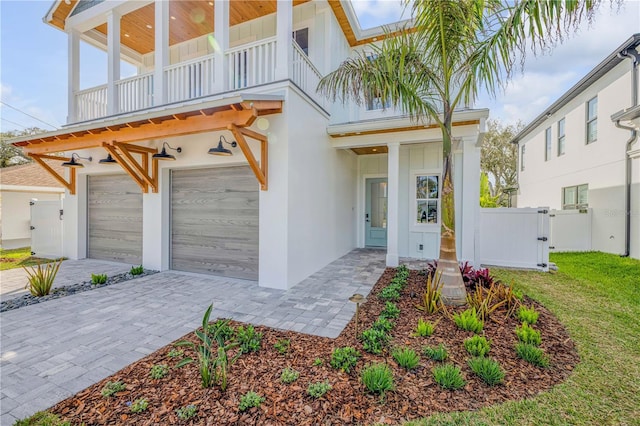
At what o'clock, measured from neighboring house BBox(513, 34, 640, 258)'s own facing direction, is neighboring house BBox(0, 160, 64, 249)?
neighboring house BBox(0, 160, 64, 249) is roughly at 2 o'clock from neighboring house BBox(513, 34, 640, 258).

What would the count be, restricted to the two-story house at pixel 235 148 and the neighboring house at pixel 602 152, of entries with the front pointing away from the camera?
0

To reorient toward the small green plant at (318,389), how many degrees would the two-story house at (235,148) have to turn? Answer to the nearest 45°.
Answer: approximately 45° to its left

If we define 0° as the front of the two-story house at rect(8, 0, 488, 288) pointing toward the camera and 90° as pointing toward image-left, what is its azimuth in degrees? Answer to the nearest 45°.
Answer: approximately 45°

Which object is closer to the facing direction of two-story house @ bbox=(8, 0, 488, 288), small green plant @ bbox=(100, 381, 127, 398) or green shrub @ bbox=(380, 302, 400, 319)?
the small green plant

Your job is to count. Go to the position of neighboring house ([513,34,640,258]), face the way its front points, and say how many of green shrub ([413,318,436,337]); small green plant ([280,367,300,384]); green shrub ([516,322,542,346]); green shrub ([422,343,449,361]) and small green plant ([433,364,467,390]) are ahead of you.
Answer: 5

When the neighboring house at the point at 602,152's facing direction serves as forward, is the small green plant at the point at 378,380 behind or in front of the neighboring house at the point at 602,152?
in front

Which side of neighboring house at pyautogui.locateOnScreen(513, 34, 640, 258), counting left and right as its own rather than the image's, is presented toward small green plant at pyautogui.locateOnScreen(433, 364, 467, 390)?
front

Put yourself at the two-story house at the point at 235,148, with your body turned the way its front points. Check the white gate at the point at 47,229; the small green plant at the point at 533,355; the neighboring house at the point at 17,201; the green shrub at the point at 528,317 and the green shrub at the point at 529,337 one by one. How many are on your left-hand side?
3

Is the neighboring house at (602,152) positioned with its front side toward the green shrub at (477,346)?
yes

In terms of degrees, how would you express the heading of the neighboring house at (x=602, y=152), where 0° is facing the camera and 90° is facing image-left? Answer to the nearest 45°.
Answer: approximately 0°

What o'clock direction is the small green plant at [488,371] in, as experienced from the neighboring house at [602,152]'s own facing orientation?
The small green plant is roughly at 12 o'clock from the neighboring house.

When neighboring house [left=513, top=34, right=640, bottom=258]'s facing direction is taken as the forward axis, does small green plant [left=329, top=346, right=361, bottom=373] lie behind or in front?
in front
